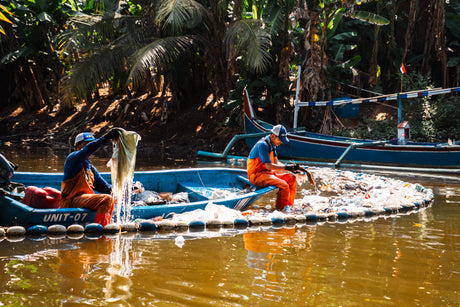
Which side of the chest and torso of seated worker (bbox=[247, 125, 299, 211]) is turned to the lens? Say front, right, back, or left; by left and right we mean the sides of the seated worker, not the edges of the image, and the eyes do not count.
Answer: right

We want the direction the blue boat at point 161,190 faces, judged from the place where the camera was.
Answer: facing to the right of the viewer

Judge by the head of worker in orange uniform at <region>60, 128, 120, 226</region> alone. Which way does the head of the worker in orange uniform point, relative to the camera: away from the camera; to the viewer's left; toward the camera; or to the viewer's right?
to the viewer's right

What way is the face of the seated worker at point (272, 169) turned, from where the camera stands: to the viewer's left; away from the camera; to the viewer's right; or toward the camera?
to the viewer's right

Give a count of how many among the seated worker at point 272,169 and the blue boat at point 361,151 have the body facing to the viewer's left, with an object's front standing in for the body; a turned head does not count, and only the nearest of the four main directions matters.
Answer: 1

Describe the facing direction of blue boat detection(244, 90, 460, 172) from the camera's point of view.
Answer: facing to the left of the viewer

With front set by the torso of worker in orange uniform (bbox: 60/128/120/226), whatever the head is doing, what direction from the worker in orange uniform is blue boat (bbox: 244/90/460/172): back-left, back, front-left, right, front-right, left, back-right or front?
front-left

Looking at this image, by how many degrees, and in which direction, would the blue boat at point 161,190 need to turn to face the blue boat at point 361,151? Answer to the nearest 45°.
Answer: approximately 45° to its left

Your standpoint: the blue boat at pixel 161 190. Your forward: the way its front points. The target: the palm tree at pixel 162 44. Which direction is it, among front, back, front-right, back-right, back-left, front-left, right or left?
left

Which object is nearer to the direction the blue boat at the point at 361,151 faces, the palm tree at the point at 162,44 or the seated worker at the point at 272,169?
the palm tree

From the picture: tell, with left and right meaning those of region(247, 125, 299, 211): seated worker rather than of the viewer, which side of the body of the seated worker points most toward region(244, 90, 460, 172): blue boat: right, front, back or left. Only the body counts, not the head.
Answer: left

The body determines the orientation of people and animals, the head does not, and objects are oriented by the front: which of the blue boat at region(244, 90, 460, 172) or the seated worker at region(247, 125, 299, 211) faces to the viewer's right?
the seated worker

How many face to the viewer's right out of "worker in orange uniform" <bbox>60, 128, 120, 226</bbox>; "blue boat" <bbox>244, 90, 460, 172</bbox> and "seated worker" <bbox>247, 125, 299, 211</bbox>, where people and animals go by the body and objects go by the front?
2

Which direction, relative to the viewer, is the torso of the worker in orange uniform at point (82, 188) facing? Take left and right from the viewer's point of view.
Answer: facing to the right of the viewer
